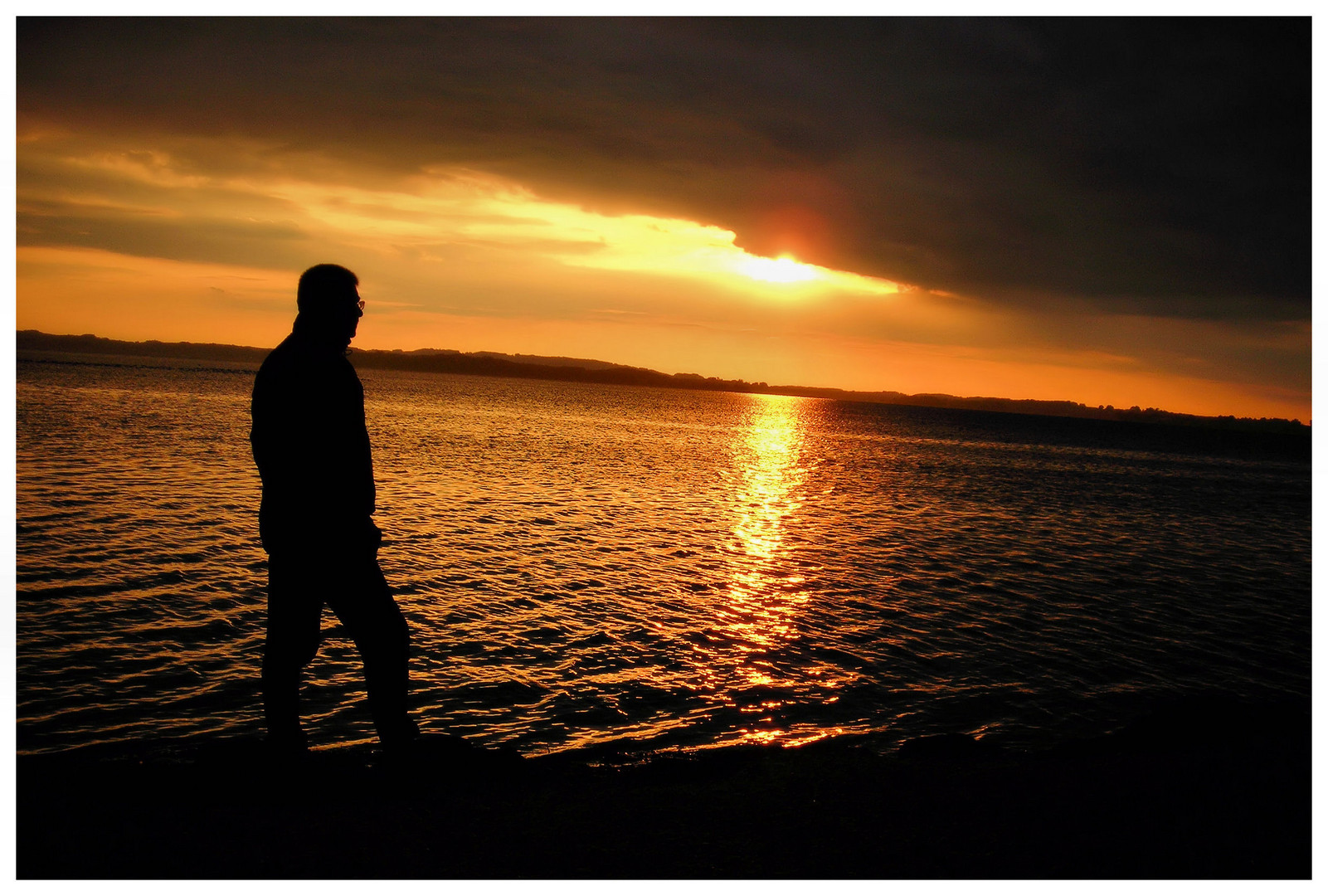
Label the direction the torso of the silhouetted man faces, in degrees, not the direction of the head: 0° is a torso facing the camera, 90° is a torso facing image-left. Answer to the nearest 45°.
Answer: approximately 225°

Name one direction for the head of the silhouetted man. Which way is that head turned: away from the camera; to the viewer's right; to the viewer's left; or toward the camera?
to the viewer's right
